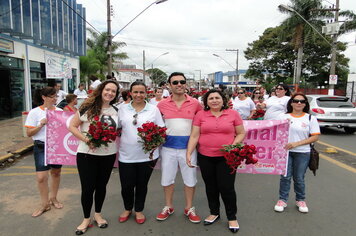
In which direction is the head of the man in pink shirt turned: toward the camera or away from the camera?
toward the camera

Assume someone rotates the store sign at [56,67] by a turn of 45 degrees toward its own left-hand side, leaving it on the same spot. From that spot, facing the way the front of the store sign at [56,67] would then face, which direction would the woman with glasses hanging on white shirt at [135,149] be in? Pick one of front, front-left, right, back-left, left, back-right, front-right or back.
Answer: right

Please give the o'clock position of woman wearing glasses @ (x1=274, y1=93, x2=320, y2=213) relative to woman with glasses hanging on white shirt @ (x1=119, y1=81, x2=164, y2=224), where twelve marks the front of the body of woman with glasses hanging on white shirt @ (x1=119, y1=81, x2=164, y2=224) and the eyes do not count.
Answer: woman wearing glasses @ (x1=274, y1=93, x2=320, y2=213) is roughly at 9 o'clock from woman with glasses hanging on white shirt @ (x1=119, y1=81, x2=164, y2=224).

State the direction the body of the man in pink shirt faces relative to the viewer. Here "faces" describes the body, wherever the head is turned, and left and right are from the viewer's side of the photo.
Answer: facing the viewer

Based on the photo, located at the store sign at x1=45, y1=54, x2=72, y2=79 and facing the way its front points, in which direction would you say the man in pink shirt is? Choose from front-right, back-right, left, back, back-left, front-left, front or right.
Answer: front-right

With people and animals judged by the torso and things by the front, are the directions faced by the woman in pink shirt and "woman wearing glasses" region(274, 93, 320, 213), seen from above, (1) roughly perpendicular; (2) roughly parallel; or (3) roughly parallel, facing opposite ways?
roughly parallel

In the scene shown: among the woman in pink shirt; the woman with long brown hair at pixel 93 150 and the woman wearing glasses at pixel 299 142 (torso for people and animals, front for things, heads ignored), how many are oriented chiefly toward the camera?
3

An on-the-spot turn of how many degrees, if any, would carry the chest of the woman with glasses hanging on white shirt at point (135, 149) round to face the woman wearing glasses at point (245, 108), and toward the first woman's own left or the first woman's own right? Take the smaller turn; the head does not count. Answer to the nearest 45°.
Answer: approximately 135° to the first woman's own left

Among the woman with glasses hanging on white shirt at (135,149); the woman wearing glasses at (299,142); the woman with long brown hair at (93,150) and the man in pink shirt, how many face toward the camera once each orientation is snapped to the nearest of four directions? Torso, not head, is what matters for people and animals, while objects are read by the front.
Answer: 4

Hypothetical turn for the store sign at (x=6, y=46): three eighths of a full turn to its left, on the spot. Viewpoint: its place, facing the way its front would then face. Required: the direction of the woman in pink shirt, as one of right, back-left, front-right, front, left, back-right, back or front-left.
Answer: back

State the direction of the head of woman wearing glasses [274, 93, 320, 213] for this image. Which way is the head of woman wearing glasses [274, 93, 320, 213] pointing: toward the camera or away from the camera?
toward the camera

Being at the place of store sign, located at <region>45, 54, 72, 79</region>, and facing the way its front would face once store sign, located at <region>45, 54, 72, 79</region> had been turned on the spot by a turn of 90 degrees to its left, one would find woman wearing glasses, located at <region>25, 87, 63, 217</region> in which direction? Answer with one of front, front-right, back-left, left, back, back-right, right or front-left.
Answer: back-right

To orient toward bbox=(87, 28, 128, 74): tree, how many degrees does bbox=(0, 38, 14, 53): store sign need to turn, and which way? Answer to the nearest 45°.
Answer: approximately 90° to its left

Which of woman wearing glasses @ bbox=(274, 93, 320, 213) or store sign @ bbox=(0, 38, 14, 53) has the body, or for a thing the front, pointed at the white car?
the store sign

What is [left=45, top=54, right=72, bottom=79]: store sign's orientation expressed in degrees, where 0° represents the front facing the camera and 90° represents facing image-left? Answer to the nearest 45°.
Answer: approximately 315°

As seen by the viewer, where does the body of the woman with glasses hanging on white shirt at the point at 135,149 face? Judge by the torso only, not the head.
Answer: toward the camera

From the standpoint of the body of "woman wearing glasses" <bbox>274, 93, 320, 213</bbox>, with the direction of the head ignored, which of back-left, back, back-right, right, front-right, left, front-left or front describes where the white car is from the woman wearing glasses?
back

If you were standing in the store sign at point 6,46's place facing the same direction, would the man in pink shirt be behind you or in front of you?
in front

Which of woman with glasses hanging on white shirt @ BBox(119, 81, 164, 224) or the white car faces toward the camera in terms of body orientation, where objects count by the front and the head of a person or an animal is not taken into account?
the woman with glasses hanging on white shirt

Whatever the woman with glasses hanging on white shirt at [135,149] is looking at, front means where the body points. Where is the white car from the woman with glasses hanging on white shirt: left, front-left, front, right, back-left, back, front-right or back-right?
back-left

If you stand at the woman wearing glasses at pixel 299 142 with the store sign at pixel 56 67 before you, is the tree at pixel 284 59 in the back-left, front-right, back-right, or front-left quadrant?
front-right
